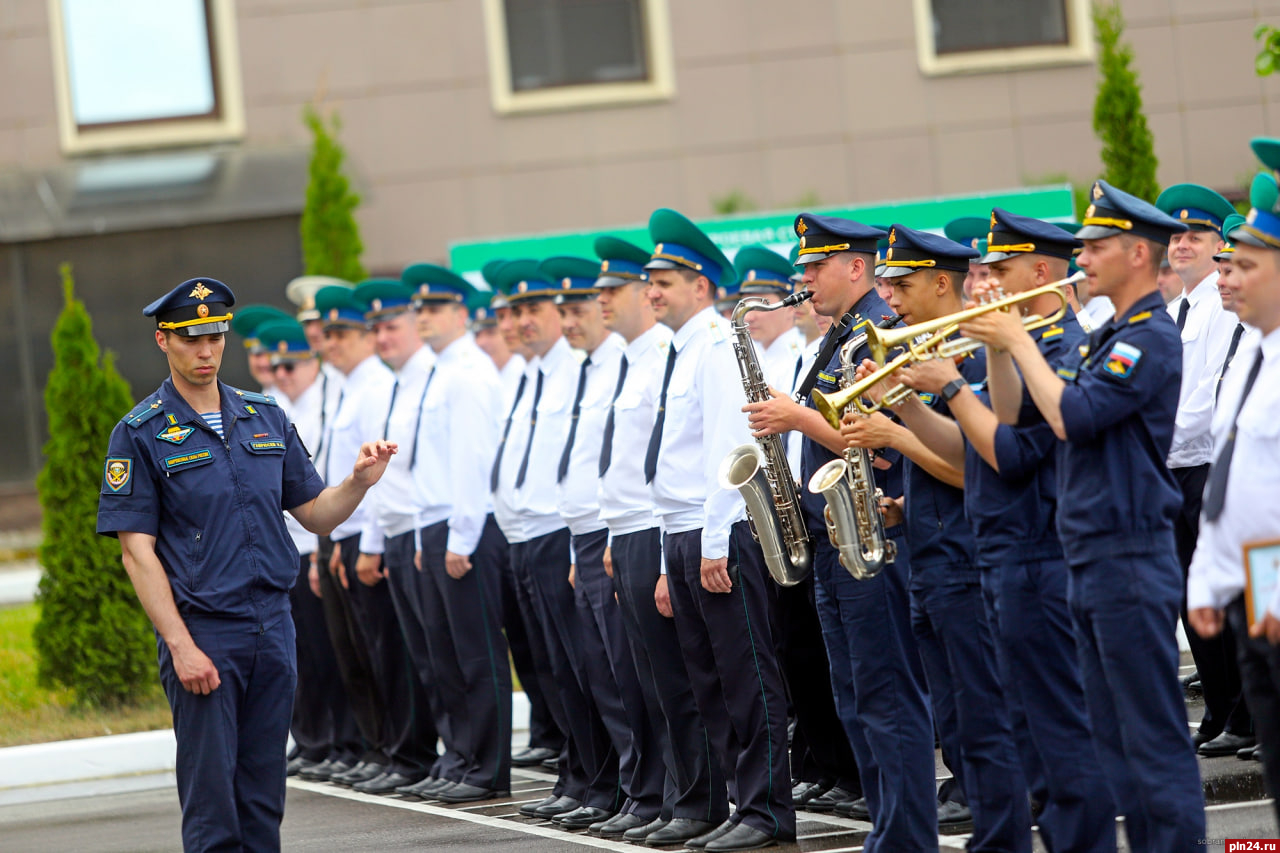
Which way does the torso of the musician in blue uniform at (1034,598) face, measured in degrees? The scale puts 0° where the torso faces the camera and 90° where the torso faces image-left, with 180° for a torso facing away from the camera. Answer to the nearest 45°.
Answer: approximately 90°

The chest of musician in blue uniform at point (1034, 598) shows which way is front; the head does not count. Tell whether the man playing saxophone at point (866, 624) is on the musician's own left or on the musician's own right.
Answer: on the musician's own right

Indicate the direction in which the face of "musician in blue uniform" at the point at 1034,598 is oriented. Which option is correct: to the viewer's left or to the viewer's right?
to the viewer's left

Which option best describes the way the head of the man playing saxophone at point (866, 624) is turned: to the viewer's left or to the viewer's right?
to the viewer's left

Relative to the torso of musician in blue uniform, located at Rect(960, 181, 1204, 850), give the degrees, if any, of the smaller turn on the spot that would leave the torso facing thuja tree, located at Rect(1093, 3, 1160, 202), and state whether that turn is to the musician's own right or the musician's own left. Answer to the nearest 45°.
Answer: approximately 90° to the musician's own right

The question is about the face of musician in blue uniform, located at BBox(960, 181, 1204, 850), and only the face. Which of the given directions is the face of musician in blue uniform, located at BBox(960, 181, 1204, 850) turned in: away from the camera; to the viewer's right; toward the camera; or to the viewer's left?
to the viewer's left

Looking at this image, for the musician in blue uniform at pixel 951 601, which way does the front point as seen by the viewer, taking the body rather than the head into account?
to the viewer's left

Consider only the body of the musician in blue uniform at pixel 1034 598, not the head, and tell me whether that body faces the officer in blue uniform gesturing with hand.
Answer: yes

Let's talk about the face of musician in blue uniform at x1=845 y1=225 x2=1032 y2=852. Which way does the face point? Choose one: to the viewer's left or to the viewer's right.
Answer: to the viewer's left

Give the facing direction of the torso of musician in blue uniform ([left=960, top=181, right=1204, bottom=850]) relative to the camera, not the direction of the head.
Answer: to the viewer's left

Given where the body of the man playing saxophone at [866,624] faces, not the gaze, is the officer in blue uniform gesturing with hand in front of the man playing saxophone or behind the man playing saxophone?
in front

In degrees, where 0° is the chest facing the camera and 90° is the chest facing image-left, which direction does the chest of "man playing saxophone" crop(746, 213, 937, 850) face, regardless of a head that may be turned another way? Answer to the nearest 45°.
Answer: approximately 90°
